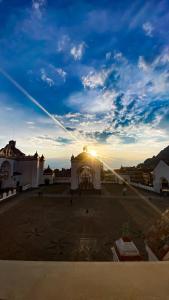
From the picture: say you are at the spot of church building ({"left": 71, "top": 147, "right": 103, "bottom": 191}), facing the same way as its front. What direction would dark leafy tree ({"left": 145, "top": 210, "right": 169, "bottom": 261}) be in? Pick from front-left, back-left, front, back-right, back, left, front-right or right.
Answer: front

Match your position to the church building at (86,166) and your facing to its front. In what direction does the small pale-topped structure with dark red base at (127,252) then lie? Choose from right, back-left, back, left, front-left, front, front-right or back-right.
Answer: front

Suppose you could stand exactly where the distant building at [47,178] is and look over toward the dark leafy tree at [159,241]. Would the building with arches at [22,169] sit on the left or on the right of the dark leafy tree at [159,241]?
right

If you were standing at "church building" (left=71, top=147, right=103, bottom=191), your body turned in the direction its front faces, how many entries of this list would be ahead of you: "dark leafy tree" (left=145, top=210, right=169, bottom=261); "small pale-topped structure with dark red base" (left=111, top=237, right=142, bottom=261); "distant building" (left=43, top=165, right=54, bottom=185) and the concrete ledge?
3

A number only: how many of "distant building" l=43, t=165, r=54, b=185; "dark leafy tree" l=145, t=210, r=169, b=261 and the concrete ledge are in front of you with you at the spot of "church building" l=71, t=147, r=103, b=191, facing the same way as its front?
2

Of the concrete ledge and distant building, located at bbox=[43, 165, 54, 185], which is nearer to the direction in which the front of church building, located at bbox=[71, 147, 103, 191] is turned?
the concrete ledge

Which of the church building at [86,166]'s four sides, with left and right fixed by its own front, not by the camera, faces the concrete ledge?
front

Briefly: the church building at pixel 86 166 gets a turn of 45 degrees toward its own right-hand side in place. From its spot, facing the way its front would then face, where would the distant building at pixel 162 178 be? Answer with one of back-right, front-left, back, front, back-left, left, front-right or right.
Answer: back-left

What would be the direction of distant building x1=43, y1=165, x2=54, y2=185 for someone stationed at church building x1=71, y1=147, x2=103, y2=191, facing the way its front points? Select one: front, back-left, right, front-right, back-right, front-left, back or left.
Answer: back-right

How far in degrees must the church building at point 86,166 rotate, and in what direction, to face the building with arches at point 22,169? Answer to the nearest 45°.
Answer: approximately 135° to its right

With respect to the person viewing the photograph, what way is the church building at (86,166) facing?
facing the viewer
